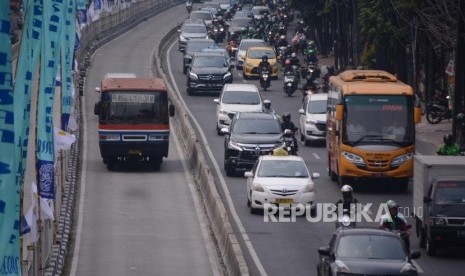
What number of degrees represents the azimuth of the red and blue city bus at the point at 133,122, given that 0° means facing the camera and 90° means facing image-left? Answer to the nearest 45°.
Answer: approximately 0°

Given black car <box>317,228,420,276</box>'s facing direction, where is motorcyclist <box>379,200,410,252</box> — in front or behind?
behind

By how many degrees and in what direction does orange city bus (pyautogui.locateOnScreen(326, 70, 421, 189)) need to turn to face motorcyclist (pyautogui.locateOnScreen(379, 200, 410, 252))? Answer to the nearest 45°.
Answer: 0° — it already faces them

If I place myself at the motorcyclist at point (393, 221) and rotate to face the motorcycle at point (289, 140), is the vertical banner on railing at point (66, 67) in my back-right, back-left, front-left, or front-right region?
front-left

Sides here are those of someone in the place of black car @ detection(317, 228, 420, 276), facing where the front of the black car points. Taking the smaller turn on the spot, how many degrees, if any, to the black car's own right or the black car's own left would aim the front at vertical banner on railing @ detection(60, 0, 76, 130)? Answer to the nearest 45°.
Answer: approximately 135° to the black car's own right

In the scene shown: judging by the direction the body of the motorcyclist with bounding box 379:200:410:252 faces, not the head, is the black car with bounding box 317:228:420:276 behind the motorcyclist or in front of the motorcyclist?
in front

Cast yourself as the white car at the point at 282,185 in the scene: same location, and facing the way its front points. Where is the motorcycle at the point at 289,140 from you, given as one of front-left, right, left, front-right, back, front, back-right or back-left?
back

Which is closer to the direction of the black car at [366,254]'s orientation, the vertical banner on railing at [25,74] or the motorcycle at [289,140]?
the vertical banner on railing

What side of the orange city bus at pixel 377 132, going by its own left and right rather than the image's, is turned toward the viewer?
front

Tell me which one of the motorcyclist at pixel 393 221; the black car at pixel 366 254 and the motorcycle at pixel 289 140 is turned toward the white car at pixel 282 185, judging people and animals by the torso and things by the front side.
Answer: the motorcycle

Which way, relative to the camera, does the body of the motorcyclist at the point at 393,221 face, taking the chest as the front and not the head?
toward the camera

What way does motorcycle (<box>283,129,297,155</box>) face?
toward the camera

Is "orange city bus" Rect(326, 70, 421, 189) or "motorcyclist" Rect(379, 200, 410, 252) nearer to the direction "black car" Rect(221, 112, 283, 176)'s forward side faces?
the motorcyclist
